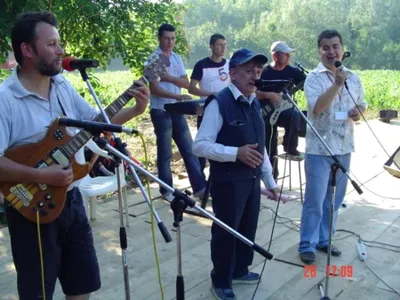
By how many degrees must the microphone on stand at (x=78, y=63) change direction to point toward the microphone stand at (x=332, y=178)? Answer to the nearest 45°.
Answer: approximately 180°

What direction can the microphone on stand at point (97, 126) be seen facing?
to the viewer's left

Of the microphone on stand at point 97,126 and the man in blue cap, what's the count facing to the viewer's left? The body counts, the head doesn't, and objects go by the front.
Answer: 1

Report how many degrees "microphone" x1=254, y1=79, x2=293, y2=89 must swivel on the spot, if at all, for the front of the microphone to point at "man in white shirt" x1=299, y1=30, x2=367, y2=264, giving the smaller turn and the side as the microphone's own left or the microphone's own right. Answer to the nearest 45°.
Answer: approximately 135° to the microphone's own right

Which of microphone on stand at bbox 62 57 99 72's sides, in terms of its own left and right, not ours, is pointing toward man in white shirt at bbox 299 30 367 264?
back

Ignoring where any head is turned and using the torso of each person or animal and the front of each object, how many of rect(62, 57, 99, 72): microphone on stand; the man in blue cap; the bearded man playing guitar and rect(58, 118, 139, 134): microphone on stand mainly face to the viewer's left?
2

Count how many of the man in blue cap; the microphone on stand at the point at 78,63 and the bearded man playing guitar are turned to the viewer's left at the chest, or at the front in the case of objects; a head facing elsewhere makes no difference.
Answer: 1

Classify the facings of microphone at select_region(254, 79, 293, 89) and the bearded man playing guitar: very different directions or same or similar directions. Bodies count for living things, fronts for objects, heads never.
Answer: very different directions

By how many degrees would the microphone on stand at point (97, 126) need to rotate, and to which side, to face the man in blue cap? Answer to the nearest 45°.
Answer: approximately 135° to its right

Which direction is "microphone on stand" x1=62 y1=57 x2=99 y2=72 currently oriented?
to the viewer's left

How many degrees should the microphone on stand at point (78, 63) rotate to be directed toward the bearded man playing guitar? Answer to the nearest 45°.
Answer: approximately 45° to its left

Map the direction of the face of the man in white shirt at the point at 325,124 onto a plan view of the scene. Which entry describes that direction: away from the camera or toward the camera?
toward the camera

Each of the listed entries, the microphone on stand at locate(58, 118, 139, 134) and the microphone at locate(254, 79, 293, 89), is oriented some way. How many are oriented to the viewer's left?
2

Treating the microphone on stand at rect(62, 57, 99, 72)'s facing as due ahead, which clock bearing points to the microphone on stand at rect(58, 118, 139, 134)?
the microphone on stand at rect(58, 118, 139, 134) is roughly at 9 o'clock from the microphone on stand at rect(62, 57, 99, 72).

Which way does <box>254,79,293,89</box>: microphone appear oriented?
to the viewer's left
